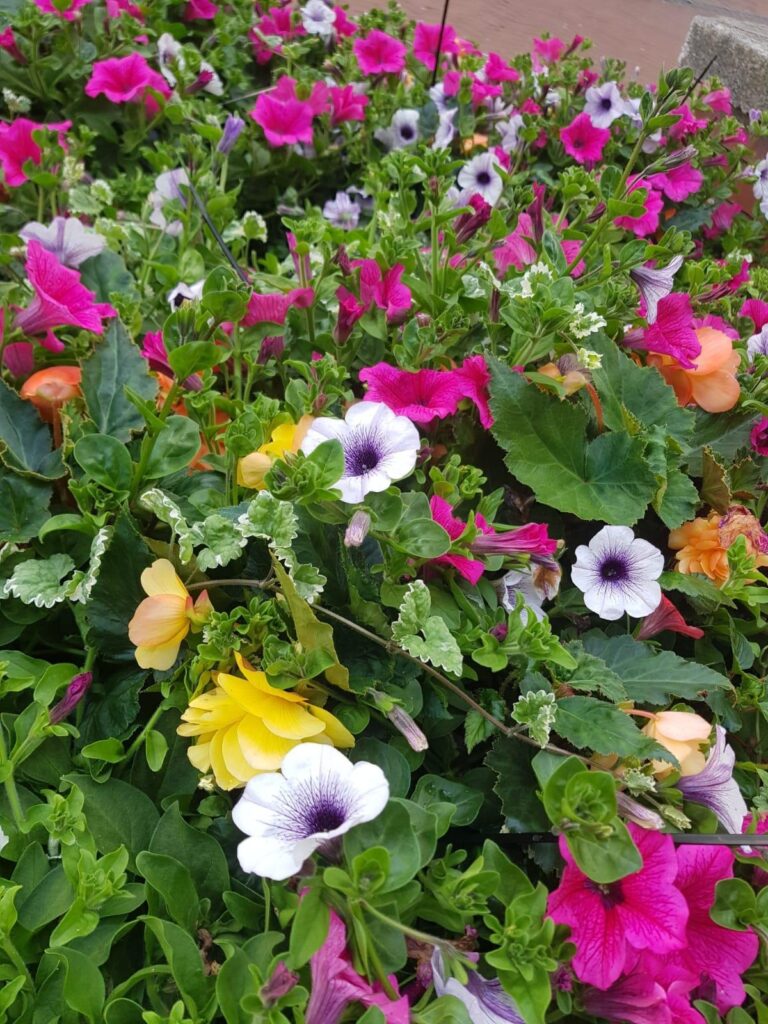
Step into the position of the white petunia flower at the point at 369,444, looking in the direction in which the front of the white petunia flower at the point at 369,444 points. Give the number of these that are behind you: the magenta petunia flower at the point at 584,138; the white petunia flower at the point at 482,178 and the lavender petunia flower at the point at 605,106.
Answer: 3

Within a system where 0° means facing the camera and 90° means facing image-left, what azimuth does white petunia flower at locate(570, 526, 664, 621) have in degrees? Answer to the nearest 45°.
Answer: approximately 0°

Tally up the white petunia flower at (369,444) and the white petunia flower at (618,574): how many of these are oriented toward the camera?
2

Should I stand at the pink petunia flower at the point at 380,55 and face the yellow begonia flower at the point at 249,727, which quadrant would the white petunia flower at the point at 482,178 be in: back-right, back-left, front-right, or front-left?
front-left

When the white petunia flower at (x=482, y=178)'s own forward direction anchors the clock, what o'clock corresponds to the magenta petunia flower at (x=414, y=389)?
The magenta petunia flower is roughly at 12 o'clock from the white petunia flower.

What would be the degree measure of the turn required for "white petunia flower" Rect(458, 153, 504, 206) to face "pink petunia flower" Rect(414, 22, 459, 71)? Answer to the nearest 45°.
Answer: approximately 180°

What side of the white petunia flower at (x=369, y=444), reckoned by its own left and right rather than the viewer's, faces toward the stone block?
back

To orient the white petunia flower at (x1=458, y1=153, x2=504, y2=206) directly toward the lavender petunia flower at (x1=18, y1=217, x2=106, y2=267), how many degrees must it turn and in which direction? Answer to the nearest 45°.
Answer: approximately 45° to its right

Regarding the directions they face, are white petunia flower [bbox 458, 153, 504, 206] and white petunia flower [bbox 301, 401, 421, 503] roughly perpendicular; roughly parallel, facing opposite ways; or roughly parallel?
roughly parallel

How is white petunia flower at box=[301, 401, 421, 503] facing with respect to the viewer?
toward the camera

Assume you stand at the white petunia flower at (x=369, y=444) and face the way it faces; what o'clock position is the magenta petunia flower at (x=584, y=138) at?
The magenta petunia flower is roughly at 6 o'clock from the white petunia flower.
